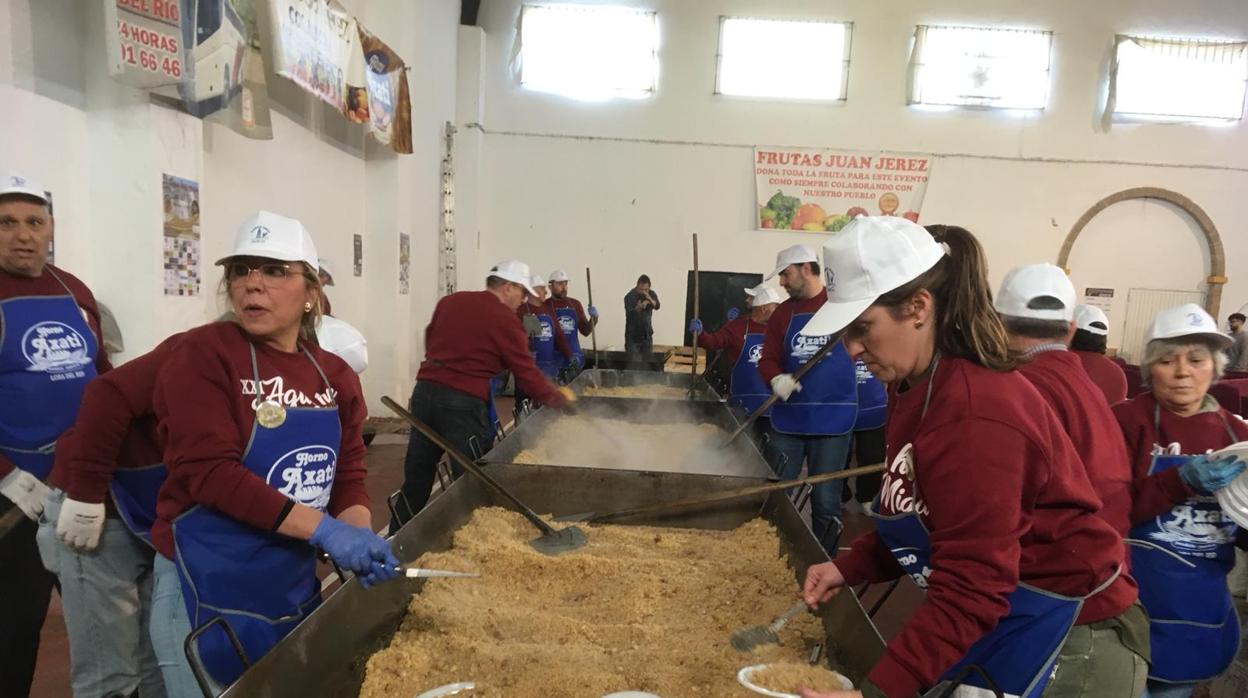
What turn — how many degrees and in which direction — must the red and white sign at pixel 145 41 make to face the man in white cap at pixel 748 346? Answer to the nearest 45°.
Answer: approximately 45° to its left

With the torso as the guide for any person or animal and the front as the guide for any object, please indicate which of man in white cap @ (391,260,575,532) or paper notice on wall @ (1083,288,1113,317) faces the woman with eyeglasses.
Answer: the paper notice on wall

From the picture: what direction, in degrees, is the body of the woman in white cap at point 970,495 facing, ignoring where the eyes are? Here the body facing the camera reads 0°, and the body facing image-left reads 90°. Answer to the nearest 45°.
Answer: approximately 90°

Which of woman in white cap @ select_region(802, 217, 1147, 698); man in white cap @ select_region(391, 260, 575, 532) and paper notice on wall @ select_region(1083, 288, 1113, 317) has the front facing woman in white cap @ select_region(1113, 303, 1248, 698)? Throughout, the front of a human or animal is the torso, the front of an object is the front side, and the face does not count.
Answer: the paper notice on wall

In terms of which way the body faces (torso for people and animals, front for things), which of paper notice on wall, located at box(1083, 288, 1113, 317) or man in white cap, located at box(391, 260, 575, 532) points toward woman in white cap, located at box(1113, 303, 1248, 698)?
the paper notice on wall

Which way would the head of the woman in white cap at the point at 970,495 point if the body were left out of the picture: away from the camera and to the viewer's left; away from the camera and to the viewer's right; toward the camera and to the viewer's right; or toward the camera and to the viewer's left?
toward the camera and to the viewer's left

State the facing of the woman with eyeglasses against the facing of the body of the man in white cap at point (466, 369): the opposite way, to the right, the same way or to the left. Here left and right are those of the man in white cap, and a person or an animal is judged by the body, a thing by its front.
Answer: to the right

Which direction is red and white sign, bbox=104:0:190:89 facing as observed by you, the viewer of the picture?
facing the viewer and to the right of the viewer

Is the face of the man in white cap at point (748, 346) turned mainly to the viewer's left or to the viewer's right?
to the viewer's left

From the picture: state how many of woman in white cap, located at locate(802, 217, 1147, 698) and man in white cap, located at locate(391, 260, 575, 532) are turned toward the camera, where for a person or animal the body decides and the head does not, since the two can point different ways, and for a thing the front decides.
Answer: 0

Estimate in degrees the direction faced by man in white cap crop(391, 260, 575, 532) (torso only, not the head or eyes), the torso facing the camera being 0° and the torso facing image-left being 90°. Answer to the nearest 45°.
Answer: approximately 225°

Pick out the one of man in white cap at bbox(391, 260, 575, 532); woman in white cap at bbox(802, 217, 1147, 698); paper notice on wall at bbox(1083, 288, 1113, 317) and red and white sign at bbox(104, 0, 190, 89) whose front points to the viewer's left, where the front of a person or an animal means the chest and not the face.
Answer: the woman in white cap

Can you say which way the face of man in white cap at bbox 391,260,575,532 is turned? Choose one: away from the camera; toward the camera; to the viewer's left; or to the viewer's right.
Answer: to the viewer's right

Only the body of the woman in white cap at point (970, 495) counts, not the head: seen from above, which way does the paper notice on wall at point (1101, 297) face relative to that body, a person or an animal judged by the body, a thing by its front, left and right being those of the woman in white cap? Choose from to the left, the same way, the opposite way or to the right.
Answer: to the left

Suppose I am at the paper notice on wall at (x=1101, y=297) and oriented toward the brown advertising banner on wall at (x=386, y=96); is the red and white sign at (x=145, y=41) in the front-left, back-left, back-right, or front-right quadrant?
front-left

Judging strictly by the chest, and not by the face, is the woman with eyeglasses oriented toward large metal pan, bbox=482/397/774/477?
no

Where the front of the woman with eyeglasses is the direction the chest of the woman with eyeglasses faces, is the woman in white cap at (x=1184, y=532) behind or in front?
in front

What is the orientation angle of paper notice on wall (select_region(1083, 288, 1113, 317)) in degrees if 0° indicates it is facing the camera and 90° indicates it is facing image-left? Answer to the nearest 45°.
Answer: approximately 0°

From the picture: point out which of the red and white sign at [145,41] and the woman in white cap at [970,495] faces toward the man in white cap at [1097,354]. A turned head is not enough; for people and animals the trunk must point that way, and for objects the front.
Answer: the red and white sign

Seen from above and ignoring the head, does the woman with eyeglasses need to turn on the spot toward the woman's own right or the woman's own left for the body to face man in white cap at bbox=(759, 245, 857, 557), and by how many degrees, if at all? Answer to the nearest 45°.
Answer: approximately 90° to the woman's own left
